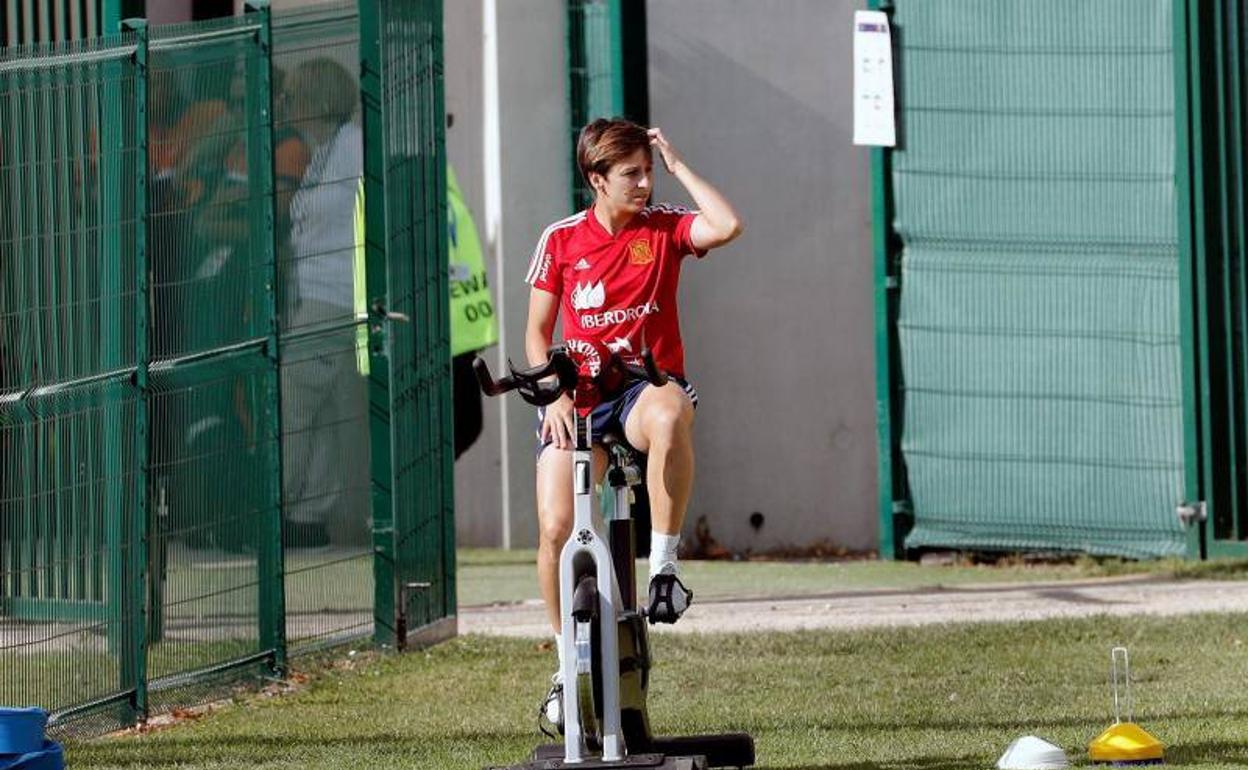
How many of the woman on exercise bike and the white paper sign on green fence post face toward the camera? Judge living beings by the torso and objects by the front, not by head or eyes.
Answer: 2

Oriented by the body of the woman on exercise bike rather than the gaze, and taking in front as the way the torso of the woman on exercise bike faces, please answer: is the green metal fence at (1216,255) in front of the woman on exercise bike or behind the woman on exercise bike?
behind

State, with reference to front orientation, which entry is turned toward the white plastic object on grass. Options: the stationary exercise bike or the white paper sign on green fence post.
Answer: the white paper sign on green fence post

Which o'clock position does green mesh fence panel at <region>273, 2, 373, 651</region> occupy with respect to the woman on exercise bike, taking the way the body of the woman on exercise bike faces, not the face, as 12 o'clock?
The green mesh fence panel is roughly at 5 o'clock from the woman on exercise bike.

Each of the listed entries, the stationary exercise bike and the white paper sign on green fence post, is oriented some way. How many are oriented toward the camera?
2

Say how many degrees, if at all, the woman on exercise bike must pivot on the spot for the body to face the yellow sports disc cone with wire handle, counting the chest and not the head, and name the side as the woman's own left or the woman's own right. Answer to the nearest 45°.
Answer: approximately 90° to the woman's own left

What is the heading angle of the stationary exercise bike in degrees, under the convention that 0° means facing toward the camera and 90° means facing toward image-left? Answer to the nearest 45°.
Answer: approximately 0°

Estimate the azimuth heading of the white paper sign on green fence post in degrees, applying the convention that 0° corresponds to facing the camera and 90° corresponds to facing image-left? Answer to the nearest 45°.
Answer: approximately 0°
